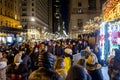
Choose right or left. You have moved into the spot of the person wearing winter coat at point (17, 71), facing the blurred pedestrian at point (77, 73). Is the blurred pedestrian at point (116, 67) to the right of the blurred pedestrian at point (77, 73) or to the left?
left

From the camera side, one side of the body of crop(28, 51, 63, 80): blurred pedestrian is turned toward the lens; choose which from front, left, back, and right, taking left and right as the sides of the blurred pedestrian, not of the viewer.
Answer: back
